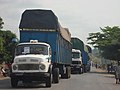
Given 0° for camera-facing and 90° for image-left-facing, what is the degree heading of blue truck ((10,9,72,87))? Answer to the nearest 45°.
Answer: approximately 0°
